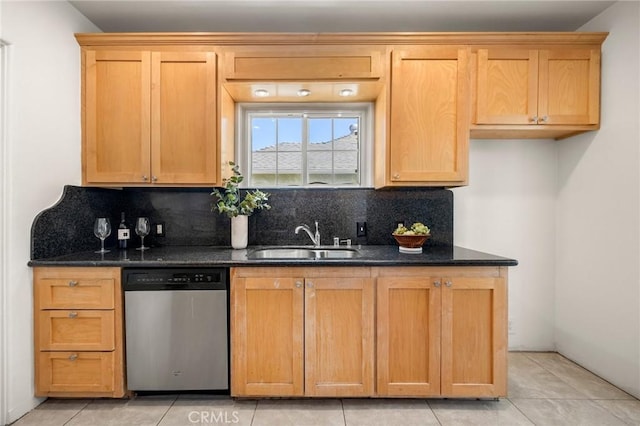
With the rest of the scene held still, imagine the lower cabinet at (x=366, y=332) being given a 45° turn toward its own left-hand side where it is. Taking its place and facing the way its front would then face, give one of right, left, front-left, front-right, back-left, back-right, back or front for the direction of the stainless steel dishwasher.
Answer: back-right

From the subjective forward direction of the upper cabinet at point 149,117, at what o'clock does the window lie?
The window is roughly at 9 o'clock from the upper cabinet.

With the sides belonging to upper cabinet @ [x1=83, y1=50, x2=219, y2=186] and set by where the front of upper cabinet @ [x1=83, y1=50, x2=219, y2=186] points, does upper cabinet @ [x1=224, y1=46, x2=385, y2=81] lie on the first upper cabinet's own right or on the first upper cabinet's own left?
on the first upper cabinet's own left

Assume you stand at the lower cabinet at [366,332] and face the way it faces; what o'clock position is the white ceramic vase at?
The white ceramic vase is roughly at 4 o'clock from the lower cabinet.

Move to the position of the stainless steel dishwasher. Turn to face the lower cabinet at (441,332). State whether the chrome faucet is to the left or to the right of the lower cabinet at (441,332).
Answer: left
